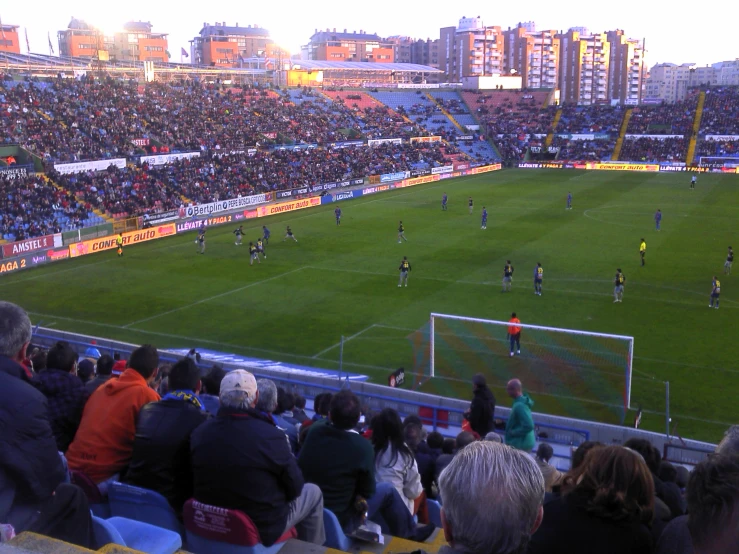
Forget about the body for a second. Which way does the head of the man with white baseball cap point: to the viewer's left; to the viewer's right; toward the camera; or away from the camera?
away from the camera

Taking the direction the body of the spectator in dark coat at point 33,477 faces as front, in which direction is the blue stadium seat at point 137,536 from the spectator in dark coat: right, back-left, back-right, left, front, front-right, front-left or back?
right

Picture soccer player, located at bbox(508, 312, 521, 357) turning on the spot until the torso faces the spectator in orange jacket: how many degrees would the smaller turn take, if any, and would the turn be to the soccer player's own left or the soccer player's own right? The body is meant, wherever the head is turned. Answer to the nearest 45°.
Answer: approximately 180°

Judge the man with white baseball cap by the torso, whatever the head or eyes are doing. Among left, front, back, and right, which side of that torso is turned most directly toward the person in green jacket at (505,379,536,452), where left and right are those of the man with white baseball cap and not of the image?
front

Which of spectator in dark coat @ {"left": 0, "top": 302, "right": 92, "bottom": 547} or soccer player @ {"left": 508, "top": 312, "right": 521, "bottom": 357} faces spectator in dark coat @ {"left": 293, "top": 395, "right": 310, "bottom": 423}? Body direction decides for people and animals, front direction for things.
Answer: spectator in dark coat @ {"left": 0, "top": 302, "right": 92, "bottom": 547}

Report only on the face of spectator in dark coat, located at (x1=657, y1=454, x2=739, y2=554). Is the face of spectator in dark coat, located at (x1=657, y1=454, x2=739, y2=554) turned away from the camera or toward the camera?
away from the camera

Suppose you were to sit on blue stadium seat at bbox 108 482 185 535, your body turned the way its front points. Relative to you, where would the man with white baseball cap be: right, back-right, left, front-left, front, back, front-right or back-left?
right

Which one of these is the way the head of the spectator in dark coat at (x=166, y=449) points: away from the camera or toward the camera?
away from the camera

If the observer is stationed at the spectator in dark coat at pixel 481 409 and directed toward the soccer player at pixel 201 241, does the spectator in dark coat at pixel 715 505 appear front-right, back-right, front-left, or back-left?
back-left

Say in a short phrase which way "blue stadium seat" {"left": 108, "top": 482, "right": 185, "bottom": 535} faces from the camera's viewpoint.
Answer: facing away from the viewer and to the right of the viewer

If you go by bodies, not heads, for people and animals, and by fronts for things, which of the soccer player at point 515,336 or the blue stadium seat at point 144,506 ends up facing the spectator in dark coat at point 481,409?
the blue stadium seat

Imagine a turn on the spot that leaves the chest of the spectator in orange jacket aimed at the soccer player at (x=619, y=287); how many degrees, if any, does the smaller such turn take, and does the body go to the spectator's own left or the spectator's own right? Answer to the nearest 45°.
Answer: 0° — they already face them

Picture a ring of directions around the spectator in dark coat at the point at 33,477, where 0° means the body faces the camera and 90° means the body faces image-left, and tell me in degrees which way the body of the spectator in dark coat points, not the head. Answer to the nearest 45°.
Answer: approximately 225°

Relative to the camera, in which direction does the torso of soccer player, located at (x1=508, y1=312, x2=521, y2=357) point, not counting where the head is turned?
away from the camera
